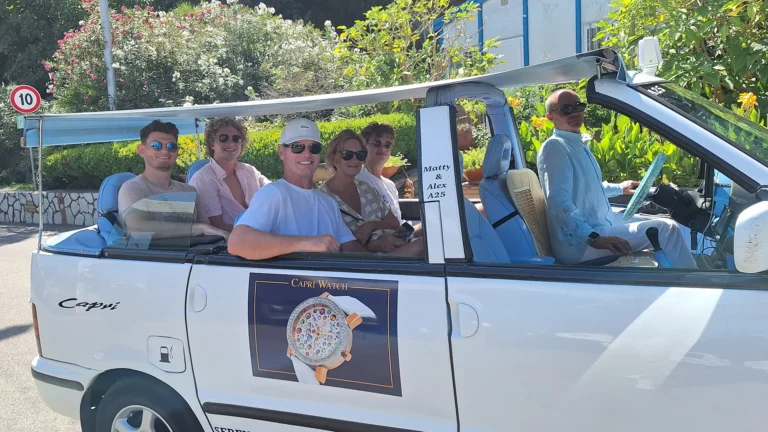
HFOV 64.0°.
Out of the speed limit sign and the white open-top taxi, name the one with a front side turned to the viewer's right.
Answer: the white open-top taxi

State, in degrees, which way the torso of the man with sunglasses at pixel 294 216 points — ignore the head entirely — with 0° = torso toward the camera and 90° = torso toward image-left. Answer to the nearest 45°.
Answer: approximately 315°

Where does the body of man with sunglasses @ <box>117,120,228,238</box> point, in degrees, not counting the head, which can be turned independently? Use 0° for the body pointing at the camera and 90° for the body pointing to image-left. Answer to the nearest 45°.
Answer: approximately 315°

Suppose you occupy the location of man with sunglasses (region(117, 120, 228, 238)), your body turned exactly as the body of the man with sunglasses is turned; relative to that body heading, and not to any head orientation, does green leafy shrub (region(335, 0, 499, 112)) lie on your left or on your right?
on your left

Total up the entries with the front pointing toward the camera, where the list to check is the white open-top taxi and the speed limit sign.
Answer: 1

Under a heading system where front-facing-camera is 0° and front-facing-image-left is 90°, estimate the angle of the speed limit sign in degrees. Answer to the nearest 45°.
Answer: approximately 0°

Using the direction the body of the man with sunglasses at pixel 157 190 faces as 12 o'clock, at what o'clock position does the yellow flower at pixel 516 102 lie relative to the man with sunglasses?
The yellow flower is roughly at 9 o'clock from the man with sunglasses.

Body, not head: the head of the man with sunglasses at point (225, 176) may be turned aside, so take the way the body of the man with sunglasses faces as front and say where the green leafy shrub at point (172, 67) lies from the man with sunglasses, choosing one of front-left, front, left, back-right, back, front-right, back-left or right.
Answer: back-left

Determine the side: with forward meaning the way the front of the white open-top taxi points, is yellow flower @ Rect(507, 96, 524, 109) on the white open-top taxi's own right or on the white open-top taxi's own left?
on the white open-top taxi's own left

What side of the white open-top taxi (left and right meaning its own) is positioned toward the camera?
right

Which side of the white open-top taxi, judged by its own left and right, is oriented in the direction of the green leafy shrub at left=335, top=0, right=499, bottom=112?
left

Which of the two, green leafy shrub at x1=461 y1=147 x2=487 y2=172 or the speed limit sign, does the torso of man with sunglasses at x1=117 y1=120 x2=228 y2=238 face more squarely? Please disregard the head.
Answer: the green leafy shrub

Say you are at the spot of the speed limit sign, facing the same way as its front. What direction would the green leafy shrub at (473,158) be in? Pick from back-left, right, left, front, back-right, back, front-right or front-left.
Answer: front-left

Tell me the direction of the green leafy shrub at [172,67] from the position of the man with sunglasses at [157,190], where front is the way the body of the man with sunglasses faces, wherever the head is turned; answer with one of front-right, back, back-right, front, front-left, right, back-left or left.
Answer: back-left

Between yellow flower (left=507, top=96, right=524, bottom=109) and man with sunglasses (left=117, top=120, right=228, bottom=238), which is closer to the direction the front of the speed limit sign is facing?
the man with sunglasses
